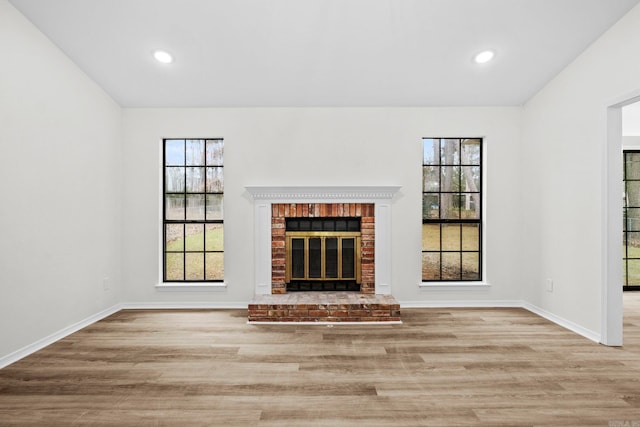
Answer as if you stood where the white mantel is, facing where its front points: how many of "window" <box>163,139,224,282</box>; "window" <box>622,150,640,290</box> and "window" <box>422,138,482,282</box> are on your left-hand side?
2

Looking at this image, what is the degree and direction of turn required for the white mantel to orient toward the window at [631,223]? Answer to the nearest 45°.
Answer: approximately 90° to its left

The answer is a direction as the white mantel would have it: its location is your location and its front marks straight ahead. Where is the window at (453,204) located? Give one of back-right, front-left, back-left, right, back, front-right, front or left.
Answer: left

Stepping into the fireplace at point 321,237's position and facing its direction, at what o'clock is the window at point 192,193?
The window is roughly at 3 o'clock from the fireplace.

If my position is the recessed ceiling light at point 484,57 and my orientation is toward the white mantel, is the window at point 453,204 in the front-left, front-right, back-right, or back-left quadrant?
front-right

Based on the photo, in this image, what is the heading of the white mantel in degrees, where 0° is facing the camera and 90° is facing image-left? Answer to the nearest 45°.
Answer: approximately 0°

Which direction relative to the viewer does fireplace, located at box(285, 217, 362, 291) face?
toward the camera

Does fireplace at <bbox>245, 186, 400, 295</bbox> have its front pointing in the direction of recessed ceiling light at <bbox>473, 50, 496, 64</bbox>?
no

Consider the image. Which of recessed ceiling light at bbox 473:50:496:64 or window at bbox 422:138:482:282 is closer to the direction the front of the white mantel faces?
the recessed ceiling light

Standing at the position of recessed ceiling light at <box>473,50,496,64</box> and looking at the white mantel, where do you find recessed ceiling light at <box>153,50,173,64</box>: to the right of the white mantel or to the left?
left

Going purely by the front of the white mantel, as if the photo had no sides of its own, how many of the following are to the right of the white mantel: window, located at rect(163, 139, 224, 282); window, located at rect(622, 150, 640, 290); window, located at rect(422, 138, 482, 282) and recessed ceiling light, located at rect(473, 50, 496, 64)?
1

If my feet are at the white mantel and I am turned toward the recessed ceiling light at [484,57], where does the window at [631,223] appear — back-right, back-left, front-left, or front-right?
front-left

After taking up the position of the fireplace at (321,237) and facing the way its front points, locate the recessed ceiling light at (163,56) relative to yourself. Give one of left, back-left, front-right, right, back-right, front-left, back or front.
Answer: front-right

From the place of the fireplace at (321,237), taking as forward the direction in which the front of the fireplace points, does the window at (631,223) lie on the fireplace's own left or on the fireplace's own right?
on the fireplace's own left

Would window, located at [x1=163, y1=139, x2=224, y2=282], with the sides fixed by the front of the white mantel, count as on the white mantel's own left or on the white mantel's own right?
on the white mantel's own right

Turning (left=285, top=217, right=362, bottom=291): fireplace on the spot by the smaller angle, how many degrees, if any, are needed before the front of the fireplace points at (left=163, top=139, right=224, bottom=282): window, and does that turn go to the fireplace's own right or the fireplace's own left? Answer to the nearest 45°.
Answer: approximately 90° to the fireplace's own right

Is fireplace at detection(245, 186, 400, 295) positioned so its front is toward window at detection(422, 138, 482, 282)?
no
